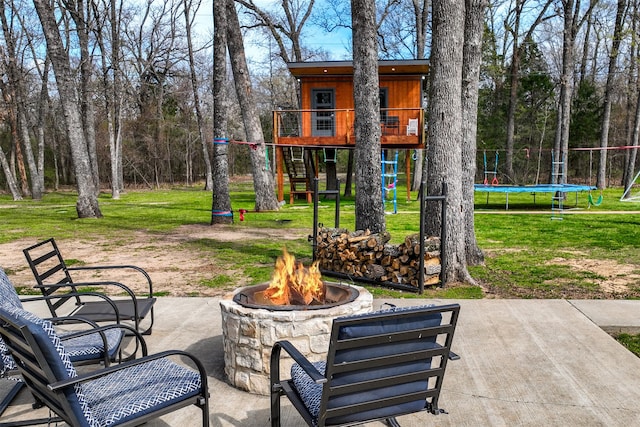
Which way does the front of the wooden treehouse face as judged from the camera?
facing the viewer

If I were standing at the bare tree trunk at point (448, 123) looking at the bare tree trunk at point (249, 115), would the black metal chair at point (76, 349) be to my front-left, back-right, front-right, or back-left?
back-left

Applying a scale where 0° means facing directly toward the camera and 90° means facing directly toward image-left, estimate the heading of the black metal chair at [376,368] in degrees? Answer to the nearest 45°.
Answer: approximately 135°

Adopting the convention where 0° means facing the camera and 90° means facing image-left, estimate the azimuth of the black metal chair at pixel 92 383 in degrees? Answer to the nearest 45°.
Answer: approximately 225°

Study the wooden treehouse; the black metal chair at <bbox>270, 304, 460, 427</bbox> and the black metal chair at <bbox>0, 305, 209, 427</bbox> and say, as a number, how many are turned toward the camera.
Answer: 1

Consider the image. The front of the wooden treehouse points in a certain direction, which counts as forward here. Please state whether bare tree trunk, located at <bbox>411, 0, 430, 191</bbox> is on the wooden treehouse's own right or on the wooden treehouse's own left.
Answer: on the wooden treehouse's own left

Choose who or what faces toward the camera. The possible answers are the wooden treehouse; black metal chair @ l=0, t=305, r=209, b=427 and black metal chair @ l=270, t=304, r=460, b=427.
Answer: the wooden treehouse

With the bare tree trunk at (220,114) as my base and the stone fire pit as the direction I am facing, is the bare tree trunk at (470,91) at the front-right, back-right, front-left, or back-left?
front-left

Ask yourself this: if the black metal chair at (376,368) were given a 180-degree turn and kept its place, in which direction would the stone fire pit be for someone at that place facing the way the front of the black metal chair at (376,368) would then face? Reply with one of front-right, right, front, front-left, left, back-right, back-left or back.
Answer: back

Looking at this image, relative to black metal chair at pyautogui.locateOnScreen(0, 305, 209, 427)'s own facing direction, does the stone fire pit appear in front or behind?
in front

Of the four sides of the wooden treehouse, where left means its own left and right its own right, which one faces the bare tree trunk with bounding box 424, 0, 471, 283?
front

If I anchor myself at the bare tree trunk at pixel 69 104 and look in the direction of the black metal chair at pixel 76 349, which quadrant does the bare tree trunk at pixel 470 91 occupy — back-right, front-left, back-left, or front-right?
front-left

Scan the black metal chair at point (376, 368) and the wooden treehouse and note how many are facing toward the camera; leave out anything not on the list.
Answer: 1

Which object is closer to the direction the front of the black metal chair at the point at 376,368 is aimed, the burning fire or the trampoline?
the burning fire

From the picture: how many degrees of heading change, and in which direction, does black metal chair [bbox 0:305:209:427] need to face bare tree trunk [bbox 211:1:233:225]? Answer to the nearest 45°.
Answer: approximately 45° to its left

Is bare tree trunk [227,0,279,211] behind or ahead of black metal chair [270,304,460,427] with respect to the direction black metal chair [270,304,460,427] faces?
ahead

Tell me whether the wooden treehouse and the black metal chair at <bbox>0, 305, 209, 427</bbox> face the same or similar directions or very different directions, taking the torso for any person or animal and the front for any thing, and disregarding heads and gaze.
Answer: very different directions
